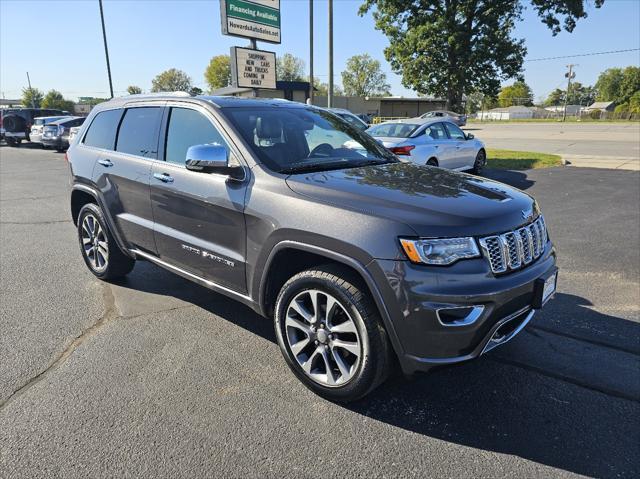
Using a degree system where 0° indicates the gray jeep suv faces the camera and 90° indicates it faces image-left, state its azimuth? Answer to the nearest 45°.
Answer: approximately 315°

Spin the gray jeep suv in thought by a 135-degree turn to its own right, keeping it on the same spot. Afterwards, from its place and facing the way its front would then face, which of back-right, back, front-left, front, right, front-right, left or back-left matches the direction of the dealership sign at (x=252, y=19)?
right

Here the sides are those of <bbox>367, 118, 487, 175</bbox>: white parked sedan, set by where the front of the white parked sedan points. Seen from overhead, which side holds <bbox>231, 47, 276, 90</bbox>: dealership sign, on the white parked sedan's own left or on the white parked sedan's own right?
on the white parked sedan's own left

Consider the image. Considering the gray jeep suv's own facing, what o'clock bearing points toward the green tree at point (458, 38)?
The green tree is roughly at 8 o'clock from the gray jeep suv.

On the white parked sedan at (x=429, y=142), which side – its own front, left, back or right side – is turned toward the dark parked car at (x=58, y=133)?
left

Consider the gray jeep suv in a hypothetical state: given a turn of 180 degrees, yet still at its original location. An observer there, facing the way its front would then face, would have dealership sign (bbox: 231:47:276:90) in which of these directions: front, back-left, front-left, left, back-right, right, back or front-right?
front-right

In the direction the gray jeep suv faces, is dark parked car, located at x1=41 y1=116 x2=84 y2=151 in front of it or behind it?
behind

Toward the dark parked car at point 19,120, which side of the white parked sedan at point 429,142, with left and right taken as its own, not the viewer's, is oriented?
left

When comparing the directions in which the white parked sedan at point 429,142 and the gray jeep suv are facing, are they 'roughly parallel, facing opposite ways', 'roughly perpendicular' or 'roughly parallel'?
roughly perpendicular

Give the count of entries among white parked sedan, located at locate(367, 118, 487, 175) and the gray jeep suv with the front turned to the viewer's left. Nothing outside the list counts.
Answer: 0

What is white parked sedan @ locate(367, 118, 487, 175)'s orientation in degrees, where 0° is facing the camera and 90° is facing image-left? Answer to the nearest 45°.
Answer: approximately 225°

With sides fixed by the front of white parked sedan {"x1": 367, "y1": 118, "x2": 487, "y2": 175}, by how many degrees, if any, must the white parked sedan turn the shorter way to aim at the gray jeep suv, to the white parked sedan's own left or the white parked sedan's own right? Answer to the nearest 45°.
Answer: approximately 135° to the white parked sedan's own right

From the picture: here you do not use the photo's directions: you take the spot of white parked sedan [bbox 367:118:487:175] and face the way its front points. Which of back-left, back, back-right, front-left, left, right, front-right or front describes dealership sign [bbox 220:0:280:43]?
left

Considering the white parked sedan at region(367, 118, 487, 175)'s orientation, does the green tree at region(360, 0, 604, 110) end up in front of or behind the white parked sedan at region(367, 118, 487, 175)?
in front
